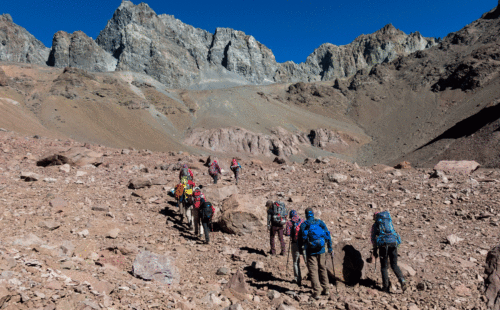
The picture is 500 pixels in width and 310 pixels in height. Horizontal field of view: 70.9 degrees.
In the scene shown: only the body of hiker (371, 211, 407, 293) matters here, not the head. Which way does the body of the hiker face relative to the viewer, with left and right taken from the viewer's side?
facing away from the viewer and to the left of the viewer

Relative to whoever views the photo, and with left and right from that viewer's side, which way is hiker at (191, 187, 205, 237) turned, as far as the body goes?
facing away from the viewer

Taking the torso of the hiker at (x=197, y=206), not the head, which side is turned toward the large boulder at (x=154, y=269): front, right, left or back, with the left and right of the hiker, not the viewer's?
back

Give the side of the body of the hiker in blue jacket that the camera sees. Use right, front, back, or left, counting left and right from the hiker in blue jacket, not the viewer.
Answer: back

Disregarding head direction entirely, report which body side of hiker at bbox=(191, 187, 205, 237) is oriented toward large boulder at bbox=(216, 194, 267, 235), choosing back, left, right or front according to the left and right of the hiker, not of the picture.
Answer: right

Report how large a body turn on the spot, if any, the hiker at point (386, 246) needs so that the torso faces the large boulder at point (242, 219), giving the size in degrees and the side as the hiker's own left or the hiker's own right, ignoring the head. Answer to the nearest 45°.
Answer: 0° — they already face it

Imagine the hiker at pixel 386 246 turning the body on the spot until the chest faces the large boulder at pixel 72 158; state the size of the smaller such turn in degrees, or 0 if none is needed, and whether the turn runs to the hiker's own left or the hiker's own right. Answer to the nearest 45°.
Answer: approximately 45° to the hiker's own left

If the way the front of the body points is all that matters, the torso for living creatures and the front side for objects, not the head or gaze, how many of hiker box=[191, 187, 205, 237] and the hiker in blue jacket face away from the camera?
2
